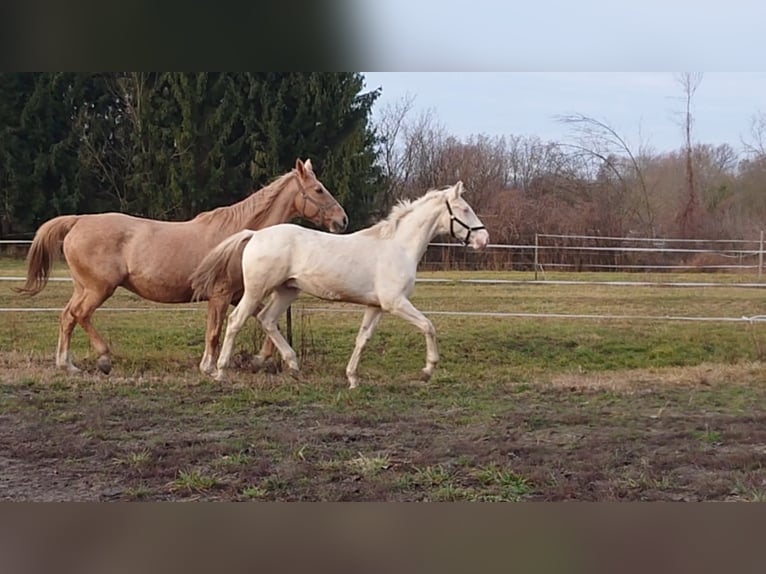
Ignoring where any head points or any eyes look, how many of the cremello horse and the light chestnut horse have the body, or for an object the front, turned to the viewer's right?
2

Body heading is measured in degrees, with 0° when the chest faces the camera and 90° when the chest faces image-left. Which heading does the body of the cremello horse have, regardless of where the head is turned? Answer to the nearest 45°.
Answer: approximately 270°

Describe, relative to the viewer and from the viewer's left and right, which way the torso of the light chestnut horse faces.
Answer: facing to the right of the viewer

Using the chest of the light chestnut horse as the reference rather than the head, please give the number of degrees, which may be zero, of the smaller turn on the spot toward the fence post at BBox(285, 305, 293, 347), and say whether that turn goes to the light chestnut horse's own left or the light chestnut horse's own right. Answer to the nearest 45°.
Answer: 0° — it already faces it

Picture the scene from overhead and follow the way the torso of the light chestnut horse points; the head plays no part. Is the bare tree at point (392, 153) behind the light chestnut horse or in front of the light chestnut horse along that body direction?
in front
